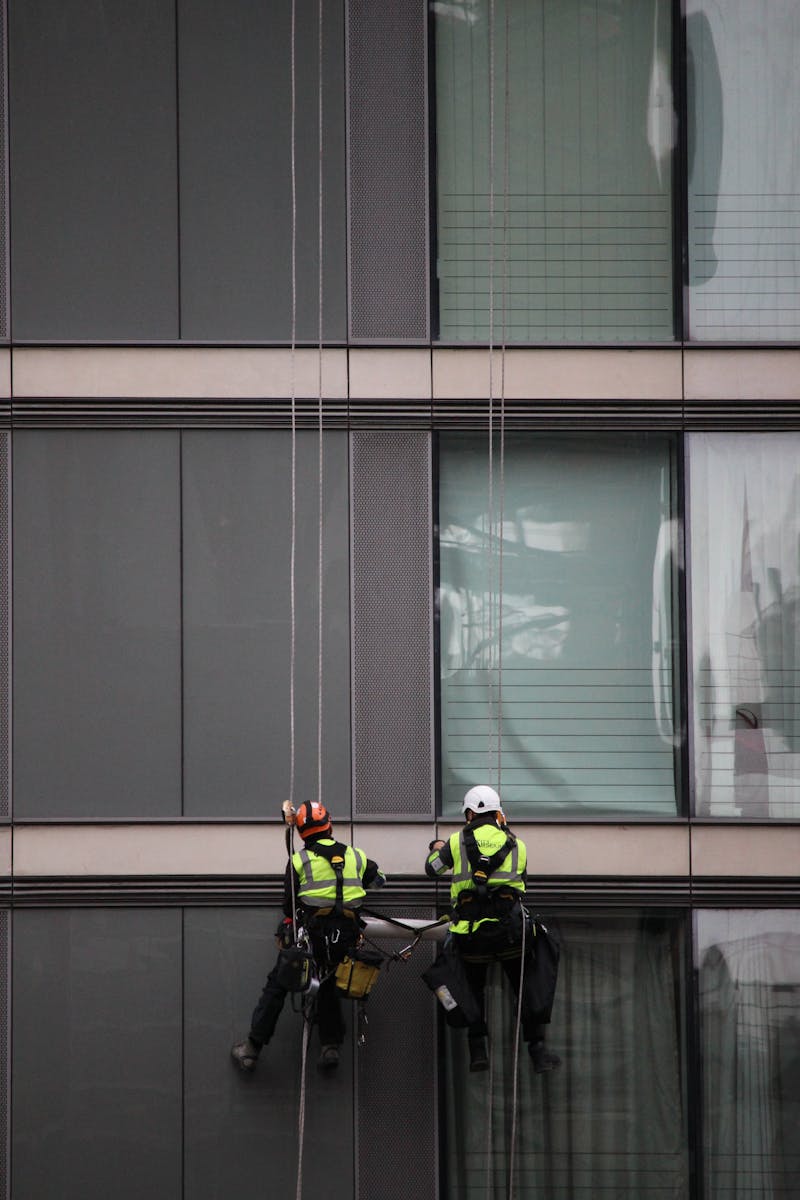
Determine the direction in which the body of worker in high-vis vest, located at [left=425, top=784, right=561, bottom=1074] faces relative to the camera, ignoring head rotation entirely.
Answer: away from the camera

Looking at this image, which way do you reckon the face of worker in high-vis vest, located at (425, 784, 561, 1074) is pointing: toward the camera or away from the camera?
away from the camera

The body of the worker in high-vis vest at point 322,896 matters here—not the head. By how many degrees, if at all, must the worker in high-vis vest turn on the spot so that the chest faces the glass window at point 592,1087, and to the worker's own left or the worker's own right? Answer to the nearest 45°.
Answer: approximately 90° to the worker's own right

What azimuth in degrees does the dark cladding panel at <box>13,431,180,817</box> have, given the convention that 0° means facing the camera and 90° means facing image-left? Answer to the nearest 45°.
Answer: approximately 0°

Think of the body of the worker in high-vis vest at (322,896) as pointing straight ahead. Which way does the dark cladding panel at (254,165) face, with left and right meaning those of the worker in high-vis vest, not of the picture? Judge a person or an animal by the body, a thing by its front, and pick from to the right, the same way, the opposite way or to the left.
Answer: the opposite way

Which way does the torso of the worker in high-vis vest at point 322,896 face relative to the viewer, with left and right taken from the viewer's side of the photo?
facing away from the viewer

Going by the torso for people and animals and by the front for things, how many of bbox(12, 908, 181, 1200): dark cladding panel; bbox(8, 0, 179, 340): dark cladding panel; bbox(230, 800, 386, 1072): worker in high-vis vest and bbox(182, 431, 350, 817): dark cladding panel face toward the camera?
3

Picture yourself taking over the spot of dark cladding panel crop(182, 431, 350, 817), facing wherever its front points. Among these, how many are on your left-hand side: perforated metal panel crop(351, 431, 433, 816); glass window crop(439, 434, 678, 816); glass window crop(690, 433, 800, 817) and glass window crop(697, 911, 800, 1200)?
4

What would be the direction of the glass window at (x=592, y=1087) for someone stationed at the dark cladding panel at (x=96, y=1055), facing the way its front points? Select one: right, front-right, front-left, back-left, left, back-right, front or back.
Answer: left
